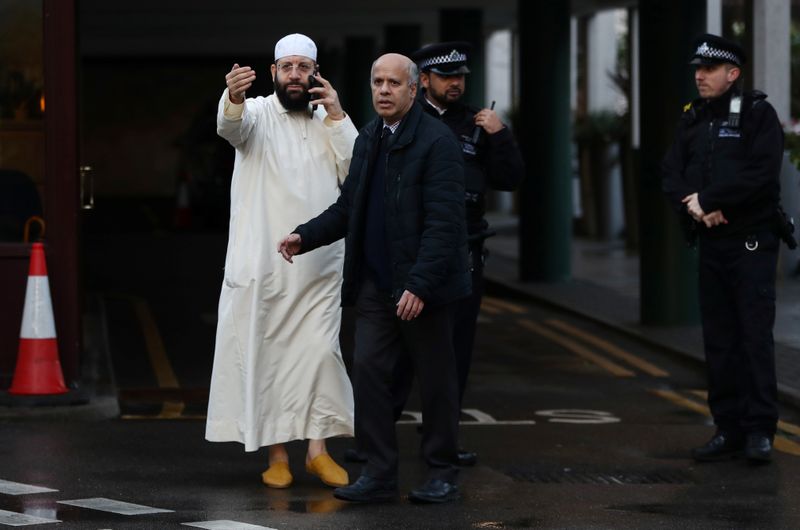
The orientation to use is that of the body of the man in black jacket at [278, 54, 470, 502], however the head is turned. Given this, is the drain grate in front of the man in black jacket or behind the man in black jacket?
behind

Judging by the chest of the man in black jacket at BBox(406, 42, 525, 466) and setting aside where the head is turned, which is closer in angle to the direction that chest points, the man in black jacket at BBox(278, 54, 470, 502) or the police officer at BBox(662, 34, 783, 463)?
the man in black jacket

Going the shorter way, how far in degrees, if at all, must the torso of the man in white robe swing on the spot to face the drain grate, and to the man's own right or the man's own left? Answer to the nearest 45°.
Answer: approximately 90° to the man's own left

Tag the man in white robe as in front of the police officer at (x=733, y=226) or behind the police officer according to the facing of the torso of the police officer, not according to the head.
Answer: in front

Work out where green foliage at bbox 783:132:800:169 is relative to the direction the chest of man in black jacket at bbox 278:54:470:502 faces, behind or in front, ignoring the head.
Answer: behind

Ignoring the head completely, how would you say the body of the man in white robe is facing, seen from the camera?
toward the camera

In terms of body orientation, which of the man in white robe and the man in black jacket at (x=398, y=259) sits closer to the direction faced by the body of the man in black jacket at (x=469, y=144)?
the man in black jacket

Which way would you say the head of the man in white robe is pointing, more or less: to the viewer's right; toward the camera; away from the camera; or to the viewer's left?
toward the camera

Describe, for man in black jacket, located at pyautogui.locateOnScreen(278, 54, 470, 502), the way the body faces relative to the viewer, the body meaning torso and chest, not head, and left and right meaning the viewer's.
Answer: facing the viewer and to the left of the viewer

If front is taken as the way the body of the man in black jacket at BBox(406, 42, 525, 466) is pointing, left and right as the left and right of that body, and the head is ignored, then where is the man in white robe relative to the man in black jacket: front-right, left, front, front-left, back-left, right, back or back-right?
front-right

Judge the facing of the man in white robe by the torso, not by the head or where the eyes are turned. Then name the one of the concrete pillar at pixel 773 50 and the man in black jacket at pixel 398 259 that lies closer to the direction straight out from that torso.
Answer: the man in black jacket

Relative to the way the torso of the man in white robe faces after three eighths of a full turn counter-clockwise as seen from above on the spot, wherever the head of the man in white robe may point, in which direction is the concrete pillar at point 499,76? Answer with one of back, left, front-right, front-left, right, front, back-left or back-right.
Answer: front-left
